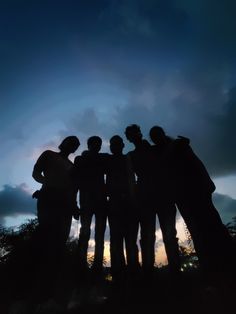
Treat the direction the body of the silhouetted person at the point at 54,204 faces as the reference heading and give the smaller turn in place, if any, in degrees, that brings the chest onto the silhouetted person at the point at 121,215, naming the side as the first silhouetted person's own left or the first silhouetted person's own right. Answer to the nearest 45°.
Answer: approximately 45° to the first silhouetted person's own left

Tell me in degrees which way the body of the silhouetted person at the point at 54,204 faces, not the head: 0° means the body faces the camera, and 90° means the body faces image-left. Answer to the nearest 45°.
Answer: approximately 315°
